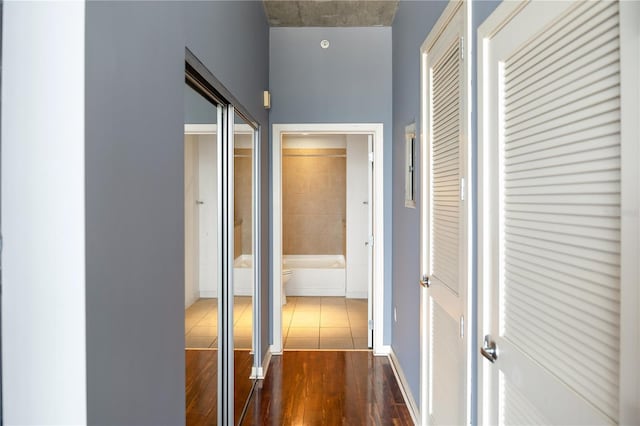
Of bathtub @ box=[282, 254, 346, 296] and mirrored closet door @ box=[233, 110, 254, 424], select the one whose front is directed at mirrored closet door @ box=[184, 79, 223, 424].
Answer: the bathtub

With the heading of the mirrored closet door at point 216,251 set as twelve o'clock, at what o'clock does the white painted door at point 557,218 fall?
The white painted door is roughly at 2 o'clock from the mirrored closet door.

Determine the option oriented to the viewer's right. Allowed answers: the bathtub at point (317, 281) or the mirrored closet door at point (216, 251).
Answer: the mirrored closet door

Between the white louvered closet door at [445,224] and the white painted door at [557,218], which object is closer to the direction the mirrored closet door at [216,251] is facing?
the white louvered closet door

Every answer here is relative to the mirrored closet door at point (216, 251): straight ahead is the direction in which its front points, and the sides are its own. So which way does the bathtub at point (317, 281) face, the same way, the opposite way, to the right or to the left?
to the right

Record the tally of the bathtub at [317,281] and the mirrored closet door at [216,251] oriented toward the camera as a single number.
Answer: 1

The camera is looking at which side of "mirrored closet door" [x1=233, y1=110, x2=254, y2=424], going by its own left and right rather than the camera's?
right

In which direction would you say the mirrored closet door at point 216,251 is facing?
to the viewer's right

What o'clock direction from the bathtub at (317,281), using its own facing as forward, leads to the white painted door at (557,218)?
The white painted door is roughly at 12 o'clock from the bathtub.

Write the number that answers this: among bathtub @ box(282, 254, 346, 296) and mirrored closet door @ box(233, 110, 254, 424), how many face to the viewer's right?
1

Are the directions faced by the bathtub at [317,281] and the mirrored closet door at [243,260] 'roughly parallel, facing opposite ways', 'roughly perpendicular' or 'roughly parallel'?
roughly perpendicular

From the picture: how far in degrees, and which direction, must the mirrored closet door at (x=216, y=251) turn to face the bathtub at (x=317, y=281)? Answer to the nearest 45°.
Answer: approximately 90° to its left

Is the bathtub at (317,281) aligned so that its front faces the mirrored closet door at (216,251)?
yes
